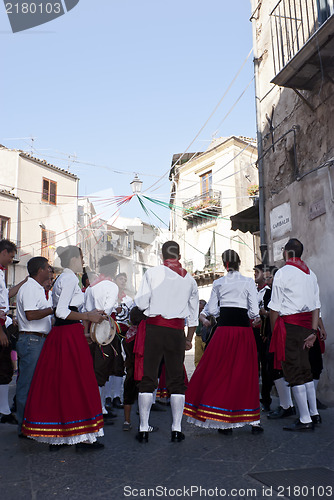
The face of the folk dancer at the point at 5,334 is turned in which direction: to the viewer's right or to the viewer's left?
to the viewer's right

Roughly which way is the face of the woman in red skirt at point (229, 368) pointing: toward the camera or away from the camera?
away from the camera

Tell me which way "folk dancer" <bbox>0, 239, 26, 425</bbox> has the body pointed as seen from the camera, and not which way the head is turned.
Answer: to the viewer's right

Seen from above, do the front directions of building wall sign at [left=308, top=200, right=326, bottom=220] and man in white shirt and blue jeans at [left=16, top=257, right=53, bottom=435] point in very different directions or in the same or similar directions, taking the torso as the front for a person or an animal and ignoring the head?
very different directions

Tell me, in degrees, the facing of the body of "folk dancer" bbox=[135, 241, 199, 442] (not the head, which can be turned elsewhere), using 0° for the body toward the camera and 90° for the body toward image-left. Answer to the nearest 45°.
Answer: approximately 180°

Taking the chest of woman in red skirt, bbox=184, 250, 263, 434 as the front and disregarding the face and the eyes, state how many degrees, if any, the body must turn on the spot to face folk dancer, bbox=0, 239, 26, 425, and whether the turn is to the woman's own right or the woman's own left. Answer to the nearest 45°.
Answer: approximately 90° to the woman's own left

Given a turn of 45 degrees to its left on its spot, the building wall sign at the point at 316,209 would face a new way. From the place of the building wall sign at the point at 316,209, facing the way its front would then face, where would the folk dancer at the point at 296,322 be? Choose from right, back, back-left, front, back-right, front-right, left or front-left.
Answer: front

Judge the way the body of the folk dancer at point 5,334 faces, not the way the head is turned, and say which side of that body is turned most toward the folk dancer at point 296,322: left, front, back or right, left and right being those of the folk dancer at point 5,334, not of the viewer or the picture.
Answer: front

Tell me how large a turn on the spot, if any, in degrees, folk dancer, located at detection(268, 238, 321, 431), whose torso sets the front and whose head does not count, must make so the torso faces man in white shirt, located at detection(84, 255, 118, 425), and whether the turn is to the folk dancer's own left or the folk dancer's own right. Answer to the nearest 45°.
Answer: approximately 45° to the folk dancer's own left

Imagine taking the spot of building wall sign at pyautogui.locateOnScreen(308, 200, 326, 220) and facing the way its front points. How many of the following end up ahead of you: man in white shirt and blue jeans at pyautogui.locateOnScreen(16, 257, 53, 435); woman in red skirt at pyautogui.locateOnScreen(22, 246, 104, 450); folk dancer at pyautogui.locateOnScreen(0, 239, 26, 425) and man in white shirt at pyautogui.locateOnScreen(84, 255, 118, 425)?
4

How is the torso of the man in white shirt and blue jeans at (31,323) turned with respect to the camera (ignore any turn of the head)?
to the viewer's right
